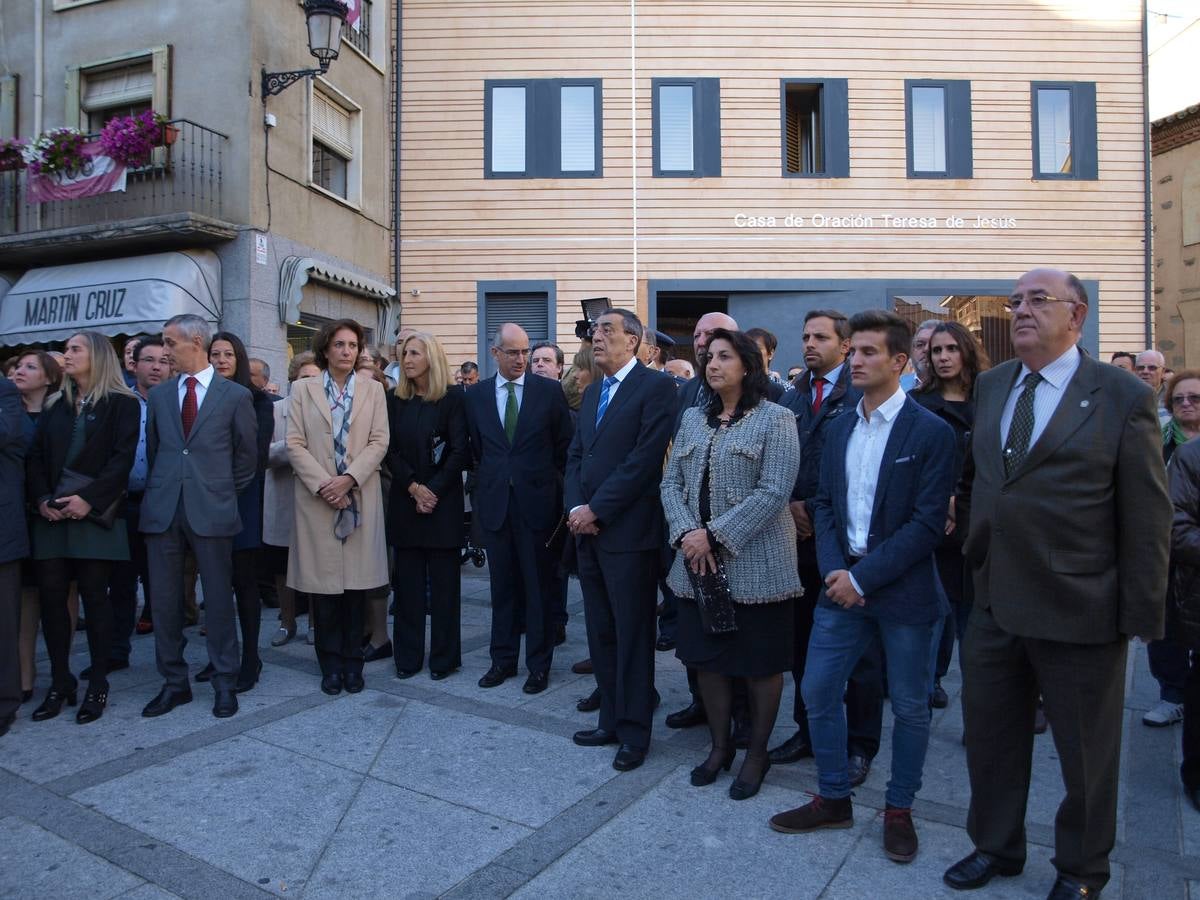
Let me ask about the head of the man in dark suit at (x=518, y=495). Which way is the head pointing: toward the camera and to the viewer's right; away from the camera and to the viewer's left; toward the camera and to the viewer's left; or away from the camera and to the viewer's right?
toward the camera and to the viewer's right

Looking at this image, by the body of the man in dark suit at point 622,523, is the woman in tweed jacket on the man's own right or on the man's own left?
on the man's own left

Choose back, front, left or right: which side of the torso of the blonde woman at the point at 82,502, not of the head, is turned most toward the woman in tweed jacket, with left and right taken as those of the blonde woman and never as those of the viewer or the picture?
left

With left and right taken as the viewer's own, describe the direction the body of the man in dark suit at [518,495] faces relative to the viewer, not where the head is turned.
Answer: facing the viewer

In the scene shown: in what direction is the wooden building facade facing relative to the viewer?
toward the camera

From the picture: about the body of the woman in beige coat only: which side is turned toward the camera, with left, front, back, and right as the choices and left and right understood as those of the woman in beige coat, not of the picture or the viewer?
front

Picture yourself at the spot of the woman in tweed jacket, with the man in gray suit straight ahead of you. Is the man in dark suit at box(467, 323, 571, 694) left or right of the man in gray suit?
right

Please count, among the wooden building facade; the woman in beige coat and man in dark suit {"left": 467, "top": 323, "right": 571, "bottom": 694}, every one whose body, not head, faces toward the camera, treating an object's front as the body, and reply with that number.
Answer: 3

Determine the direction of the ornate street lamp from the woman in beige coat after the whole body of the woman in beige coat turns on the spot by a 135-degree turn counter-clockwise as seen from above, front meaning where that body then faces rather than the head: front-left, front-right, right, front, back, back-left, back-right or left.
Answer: front-left

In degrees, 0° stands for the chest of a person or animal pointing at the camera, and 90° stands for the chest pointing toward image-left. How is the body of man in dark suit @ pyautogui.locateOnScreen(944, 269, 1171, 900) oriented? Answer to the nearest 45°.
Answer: approximately 45°

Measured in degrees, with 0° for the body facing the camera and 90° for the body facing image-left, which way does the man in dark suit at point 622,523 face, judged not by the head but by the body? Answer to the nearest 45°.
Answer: approximately 45°
